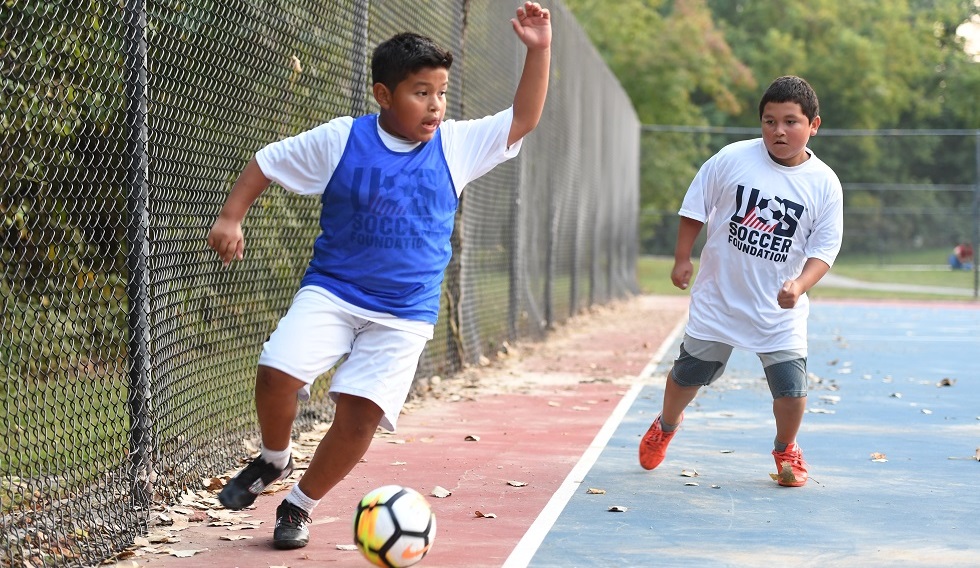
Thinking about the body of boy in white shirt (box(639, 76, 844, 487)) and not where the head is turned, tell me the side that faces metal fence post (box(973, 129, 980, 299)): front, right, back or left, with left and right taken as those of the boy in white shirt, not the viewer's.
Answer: back

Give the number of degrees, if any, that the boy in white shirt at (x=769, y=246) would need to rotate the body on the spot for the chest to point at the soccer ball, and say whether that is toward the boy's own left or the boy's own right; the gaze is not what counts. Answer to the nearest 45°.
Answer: approximately 45° to the boy's own right

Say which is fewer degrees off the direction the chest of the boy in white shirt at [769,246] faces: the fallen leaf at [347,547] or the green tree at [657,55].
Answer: the fallen leaf

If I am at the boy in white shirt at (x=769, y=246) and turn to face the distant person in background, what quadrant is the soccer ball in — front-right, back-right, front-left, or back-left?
back-left

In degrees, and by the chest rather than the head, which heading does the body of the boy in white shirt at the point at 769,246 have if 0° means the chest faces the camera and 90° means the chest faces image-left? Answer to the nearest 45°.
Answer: approximately 0°

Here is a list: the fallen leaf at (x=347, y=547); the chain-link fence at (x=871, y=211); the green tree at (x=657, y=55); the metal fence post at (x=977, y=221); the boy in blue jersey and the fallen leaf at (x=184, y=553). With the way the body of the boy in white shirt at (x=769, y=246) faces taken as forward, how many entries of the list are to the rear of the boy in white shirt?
3

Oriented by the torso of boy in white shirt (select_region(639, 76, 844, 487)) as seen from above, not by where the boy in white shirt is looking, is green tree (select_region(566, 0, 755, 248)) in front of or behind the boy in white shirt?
behind

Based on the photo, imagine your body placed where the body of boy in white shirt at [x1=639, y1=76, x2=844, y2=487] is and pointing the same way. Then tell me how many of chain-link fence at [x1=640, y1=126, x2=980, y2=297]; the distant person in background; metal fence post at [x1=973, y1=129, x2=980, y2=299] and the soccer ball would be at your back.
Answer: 3

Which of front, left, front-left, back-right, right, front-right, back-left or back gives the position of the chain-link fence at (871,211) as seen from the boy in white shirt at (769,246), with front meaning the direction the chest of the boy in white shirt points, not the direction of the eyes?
back

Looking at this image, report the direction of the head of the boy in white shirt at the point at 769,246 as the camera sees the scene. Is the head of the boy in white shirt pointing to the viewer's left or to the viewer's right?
to the viewer's left

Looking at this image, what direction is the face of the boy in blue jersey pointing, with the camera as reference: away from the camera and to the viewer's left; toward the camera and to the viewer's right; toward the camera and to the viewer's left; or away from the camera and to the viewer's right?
toward the camera and to the viewer's right

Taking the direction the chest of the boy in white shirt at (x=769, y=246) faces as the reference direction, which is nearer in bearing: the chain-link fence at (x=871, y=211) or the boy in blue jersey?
the boy in blue jersey

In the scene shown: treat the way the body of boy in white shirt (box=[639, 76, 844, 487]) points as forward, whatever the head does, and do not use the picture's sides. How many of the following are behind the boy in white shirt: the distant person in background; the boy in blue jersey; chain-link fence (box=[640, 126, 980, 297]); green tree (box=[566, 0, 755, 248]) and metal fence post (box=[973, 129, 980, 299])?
4
